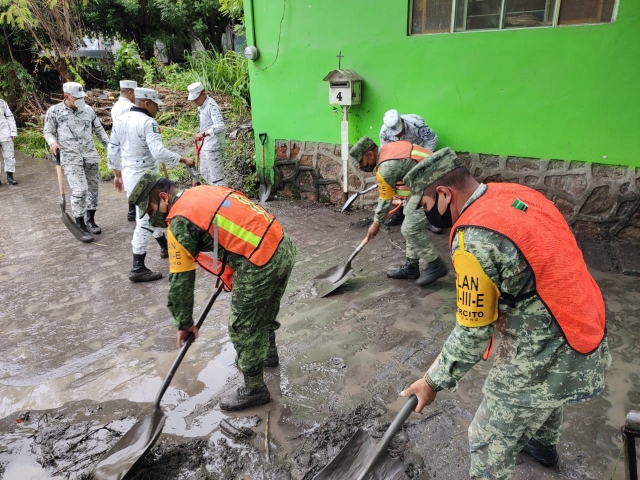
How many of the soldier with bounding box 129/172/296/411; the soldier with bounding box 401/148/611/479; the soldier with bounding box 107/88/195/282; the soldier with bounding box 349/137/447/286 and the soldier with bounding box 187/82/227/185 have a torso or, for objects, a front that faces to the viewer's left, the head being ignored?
4

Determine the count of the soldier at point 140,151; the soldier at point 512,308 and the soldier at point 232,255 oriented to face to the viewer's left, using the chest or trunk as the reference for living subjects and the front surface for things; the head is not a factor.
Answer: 2

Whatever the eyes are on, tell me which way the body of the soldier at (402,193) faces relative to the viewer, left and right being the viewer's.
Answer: facing to the left of the viewer

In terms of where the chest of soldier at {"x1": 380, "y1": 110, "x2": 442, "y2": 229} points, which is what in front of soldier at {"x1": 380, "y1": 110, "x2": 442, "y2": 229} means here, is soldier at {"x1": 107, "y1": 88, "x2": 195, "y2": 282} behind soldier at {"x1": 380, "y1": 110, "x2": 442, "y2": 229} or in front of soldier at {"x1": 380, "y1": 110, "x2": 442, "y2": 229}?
in front

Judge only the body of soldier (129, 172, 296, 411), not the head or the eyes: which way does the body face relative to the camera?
to the viewer's left

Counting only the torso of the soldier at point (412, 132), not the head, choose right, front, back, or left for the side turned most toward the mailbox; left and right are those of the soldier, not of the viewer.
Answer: right

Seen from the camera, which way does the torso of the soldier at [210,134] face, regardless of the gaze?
to the viewer's left

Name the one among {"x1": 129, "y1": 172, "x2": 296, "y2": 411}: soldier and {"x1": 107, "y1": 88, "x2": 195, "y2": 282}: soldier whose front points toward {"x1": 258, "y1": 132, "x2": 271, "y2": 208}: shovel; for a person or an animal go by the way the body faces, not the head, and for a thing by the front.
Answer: {"x1": 107, "y1": 88, "x2": 195, "y2": 282}: soldier

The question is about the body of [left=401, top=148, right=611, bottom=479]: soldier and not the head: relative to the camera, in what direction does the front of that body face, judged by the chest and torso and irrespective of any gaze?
to the viewer's left

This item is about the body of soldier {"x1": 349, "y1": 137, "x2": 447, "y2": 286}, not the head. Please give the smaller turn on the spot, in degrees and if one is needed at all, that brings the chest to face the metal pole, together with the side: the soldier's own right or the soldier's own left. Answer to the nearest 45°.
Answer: approximately 90° to the soldier's own right
